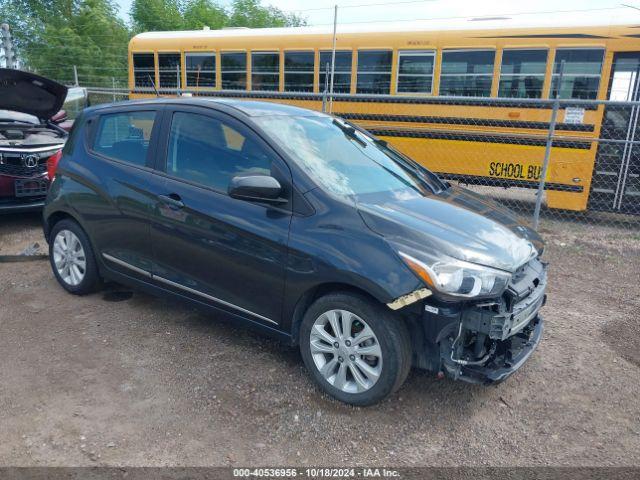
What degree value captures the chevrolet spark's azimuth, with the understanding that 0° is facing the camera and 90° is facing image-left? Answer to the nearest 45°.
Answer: approximately 315°

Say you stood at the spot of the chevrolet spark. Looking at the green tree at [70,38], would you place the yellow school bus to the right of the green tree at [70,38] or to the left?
right

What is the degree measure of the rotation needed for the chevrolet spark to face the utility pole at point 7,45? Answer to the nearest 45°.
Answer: approximately 180°

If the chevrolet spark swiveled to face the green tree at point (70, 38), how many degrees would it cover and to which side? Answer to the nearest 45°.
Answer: approximately 180°

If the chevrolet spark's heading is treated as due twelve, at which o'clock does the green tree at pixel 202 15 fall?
The green tree is roughly at 7 o'clock from the chevrolet spark.

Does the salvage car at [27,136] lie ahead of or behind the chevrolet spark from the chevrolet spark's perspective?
behind

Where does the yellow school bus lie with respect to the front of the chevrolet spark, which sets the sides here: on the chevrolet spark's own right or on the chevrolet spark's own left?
on the chevrolet spark's own left

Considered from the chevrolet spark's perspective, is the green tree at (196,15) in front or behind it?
behind

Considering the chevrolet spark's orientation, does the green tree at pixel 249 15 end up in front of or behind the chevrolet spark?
behind
